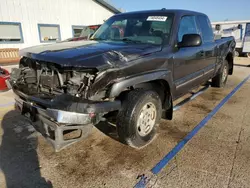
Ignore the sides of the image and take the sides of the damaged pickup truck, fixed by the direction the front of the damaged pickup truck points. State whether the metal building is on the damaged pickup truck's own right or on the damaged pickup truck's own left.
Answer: on the damaged pickup truck's own right

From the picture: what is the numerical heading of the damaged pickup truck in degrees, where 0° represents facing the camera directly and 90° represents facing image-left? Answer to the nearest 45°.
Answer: approximately 45°
